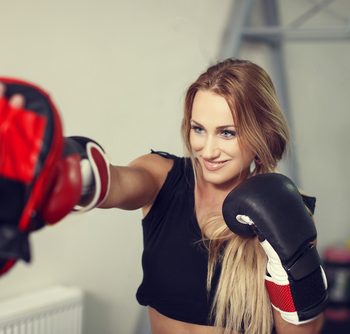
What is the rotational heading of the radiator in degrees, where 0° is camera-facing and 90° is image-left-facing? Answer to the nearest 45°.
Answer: approximately 315°

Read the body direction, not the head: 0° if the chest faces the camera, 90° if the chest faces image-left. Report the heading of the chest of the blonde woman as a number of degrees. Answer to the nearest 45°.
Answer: approximately 45°

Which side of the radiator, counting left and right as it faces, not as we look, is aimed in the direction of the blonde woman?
front

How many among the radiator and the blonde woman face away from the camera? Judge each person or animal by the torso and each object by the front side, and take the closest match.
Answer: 0

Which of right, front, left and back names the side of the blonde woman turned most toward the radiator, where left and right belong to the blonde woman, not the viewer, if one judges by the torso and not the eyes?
right
